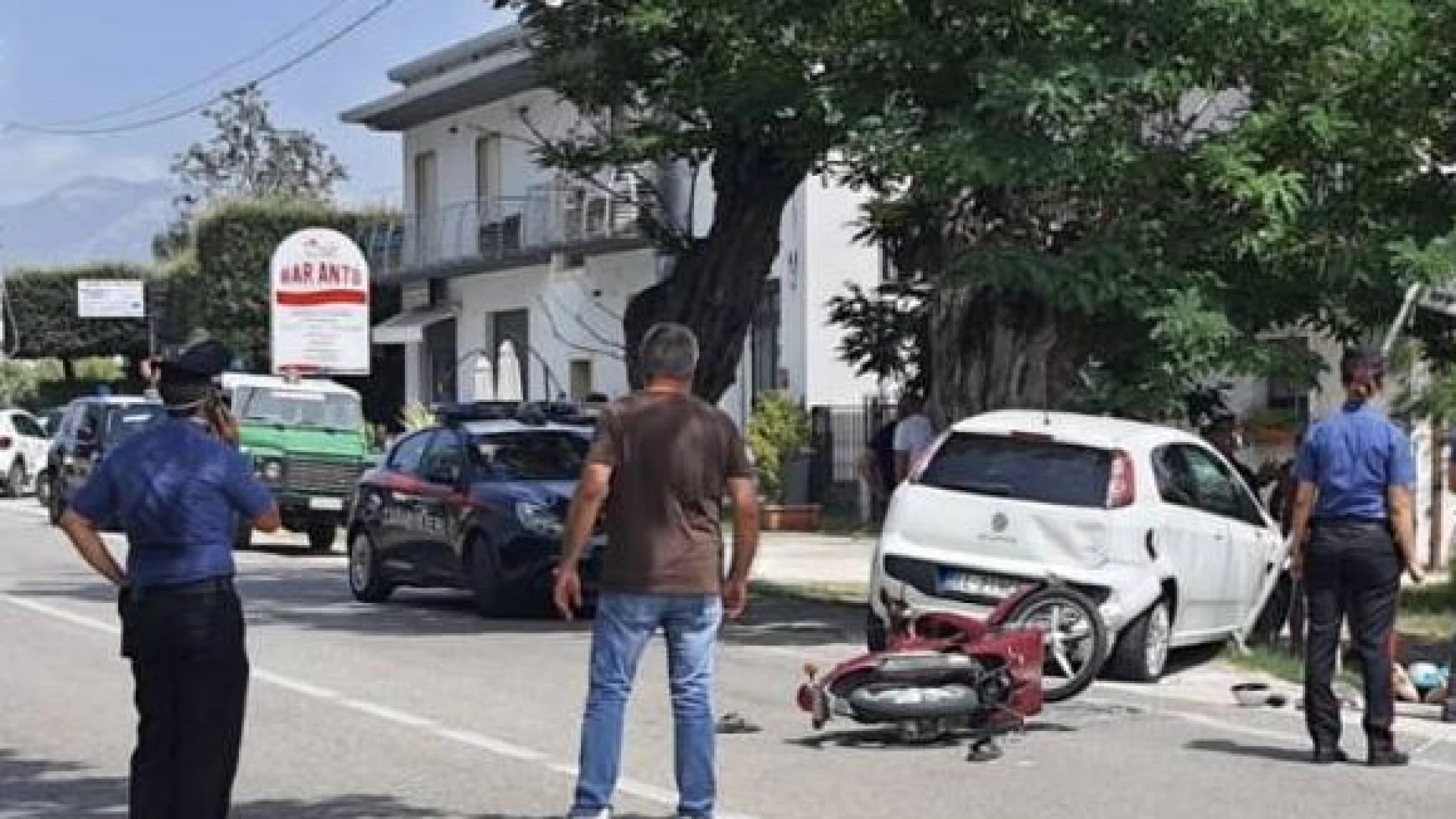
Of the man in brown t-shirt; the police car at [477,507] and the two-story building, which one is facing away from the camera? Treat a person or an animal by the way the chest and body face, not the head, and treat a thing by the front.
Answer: the man in brown t-shirt

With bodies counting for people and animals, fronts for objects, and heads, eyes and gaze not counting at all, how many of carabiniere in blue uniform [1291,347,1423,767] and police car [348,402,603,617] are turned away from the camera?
1

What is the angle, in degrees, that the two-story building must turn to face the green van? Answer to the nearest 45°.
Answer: approximately 45° to its left

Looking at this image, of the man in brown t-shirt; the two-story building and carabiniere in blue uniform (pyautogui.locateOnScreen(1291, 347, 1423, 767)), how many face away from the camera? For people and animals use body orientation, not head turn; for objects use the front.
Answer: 2

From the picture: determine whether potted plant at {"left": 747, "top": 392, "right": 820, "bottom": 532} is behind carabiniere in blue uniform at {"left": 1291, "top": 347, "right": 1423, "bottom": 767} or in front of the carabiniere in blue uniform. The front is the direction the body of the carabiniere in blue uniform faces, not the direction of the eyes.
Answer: in front

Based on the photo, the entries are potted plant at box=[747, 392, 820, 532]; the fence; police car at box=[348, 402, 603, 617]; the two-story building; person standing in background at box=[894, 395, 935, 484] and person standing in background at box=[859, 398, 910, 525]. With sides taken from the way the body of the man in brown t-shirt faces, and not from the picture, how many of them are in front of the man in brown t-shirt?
6

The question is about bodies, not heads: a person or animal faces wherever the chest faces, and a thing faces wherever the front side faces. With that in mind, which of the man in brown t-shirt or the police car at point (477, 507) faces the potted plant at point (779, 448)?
the man in brown t-shirt

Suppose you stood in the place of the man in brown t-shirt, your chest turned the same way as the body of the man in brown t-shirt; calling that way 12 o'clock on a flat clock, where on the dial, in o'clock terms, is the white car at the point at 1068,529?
The white car is roughly at 1 o'clock from the man in brown t-shirt.

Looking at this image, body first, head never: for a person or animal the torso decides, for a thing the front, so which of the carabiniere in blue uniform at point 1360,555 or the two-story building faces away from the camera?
the carabiniere in blue uniform

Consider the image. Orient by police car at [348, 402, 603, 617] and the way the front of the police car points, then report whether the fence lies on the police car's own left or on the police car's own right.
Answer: on the police car's own left

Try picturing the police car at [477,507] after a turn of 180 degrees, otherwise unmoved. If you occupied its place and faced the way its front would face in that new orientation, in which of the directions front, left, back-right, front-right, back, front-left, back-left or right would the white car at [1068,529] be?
back

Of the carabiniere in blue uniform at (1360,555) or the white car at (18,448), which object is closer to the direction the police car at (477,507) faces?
the carabiniere in blue uniform

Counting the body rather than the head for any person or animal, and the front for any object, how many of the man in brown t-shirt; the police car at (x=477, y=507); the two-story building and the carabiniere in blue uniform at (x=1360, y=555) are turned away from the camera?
2

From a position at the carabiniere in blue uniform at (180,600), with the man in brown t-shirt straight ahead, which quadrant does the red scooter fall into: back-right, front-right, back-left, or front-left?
front-left

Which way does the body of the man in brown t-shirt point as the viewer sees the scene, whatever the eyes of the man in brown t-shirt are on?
away from the camera

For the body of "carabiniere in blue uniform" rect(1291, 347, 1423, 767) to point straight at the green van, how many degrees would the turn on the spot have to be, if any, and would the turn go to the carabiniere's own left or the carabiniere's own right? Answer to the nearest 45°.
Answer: approximately 45° to the carabiniere's own left

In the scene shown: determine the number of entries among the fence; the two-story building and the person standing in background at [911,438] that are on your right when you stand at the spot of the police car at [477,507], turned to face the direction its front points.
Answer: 0

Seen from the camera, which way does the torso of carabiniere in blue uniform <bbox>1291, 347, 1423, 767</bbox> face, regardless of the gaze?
away from the camera

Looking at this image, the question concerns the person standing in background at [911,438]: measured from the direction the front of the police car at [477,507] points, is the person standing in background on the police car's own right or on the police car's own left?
on the police car's own left

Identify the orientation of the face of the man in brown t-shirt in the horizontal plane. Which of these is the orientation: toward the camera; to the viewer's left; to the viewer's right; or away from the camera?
away from the camera
